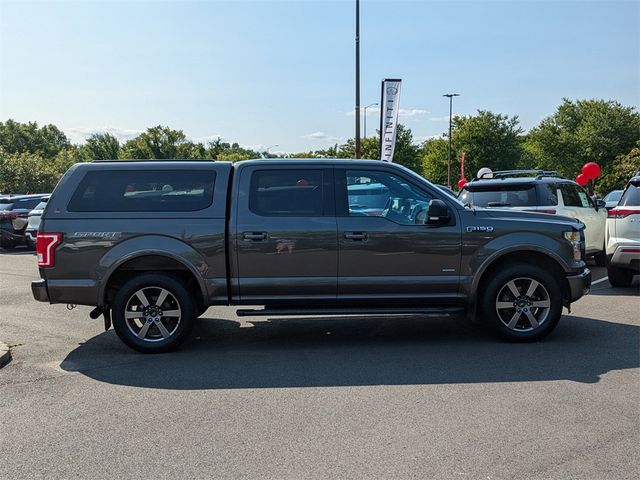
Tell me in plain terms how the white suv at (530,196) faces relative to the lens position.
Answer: facing away from the viewer and to the right of the viewer

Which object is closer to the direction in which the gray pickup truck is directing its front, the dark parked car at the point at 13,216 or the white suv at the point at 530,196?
the white suv

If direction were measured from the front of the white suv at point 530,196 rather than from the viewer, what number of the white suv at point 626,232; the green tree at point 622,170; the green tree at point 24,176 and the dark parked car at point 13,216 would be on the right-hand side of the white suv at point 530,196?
1

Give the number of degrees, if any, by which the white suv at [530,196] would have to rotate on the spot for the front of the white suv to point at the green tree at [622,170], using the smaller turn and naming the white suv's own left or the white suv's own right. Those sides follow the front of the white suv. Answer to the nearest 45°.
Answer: approximately 45° to the white suv's own left

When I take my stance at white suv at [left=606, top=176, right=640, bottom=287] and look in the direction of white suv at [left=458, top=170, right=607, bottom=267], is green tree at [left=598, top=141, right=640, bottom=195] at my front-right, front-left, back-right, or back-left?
front-right

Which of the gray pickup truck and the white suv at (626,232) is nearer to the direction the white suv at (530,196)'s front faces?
the white suv

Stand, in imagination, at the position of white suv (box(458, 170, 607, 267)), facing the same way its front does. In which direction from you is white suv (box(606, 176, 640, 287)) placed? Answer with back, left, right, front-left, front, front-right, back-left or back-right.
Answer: right

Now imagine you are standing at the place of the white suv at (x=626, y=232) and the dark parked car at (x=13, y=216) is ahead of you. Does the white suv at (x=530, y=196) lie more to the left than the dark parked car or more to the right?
right

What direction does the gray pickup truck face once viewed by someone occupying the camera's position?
facing to the right of the viewer

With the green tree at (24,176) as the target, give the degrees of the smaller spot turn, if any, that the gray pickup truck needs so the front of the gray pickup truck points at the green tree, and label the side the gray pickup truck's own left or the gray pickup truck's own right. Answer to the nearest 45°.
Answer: approximately 135° to the gray pickup truck's own left

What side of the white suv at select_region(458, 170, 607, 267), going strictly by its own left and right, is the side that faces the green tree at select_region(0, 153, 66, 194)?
left

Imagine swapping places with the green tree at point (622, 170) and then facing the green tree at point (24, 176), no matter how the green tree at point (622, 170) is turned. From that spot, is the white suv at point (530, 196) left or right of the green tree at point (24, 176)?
left

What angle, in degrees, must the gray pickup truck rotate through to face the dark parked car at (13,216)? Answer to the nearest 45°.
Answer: approximately 135° to its left

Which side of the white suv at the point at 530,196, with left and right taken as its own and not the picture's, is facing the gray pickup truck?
back

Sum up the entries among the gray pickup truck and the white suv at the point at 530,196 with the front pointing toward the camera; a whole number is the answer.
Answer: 0
